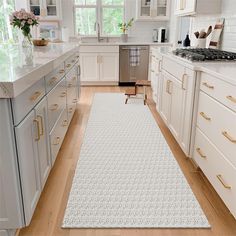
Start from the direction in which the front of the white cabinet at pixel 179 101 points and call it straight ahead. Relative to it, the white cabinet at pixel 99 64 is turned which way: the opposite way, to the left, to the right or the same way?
to the left

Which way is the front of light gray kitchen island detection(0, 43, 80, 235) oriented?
to the viewer's right

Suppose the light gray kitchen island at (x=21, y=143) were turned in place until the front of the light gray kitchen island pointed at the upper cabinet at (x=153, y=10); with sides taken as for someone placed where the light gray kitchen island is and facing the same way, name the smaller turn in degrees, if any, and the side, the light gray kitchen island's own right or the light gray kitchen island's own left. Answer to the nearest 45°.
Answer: approximately 45° to the light gray kitchen island's own left

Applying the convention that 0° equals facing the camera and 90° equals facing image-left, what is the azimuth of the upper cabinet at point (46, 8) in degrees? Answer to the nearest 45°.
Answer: approximately 0°

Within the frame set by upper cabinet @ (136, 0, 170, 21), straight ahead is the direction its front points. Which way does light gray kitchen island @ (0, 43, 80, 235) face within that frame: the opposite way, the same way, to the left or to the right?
to the left

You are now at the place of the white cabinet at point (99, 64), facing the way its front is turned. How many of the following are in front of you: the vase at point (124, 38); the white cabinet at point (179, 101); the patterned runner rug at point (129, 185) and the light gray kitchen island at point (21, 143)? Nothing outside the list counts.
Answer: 3

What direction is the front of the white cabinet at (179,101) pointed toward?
to the viewer's left

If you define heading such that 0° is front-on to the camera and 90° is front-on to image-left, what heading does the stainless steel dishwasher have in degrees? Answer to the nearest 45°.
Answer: approximately 0°

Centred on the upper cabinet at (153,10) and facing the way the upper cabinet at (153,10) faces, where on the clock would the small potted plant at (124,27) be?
The small potted plant is roughly at 3 o'clock from the upper cabinet.

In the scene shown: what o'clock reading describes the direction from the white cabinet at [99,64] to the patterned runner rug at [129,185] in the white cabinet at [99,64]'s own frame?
The patterned runner rug is roughly at 12 o'clock from the white cabinet.

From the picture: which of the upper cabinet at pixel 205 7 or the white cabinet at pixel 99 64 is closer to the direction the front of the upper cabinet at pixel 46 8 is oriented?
the upper cabinet

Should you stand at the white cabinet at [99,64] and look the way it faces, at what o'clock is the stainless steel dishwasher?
The stainless steel dishwasher is roughly at 9 o'clock from the white cabinet.
